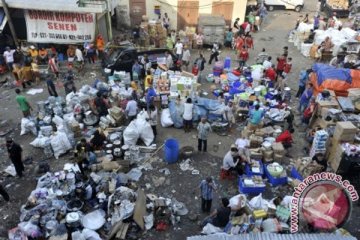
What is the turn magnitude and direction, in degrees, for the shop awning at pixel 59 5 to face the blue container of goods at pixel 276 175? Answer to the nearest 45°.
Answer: approximately 45° to its left

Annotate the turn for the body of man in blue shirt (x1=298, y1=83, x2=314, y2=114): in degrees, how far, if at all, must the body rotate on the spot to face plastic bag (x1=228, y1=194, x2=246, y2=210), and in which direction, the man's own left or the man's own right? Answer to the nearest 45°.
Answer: approximately 90° to the man's own right

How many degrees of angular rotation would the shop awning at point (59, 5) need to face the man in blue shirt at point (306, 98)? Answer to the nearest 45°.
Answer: approximately 45° to its left

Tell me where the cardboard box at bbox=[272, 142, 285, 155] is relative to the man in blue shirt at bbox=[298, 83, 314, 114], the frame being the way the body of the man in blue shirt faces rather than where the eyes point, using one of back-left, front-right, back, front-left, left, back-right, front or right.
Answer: right

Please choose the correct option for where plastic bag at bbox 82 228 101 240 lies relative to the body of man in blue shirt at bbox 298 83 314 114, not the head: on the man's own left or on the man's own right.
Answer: on the man's own right

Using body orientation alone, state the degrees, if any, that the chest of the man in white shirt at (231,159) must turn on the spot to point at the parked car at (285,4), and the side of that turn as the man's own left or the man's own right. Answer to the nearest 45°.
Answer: approximately 90° to the man's own left

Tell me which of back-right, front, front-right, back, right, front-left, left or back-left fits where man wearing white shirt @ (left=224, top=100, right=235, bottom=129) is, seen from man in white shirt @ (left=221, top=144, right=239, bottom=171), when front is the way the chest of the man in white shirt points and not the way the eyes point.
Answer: left
